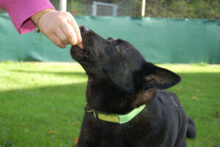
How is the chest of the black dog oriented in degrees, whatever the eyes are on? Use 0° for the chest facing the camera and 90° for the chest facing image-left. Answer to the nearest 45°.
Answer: approximately 45°

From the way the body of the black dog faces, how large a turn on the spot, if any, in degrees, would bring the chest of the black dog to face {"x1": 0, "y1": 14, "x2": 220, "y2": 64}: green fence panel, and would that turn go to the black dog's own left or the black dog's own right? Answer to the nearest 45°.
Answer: approximately 135° to the black dog's own right
